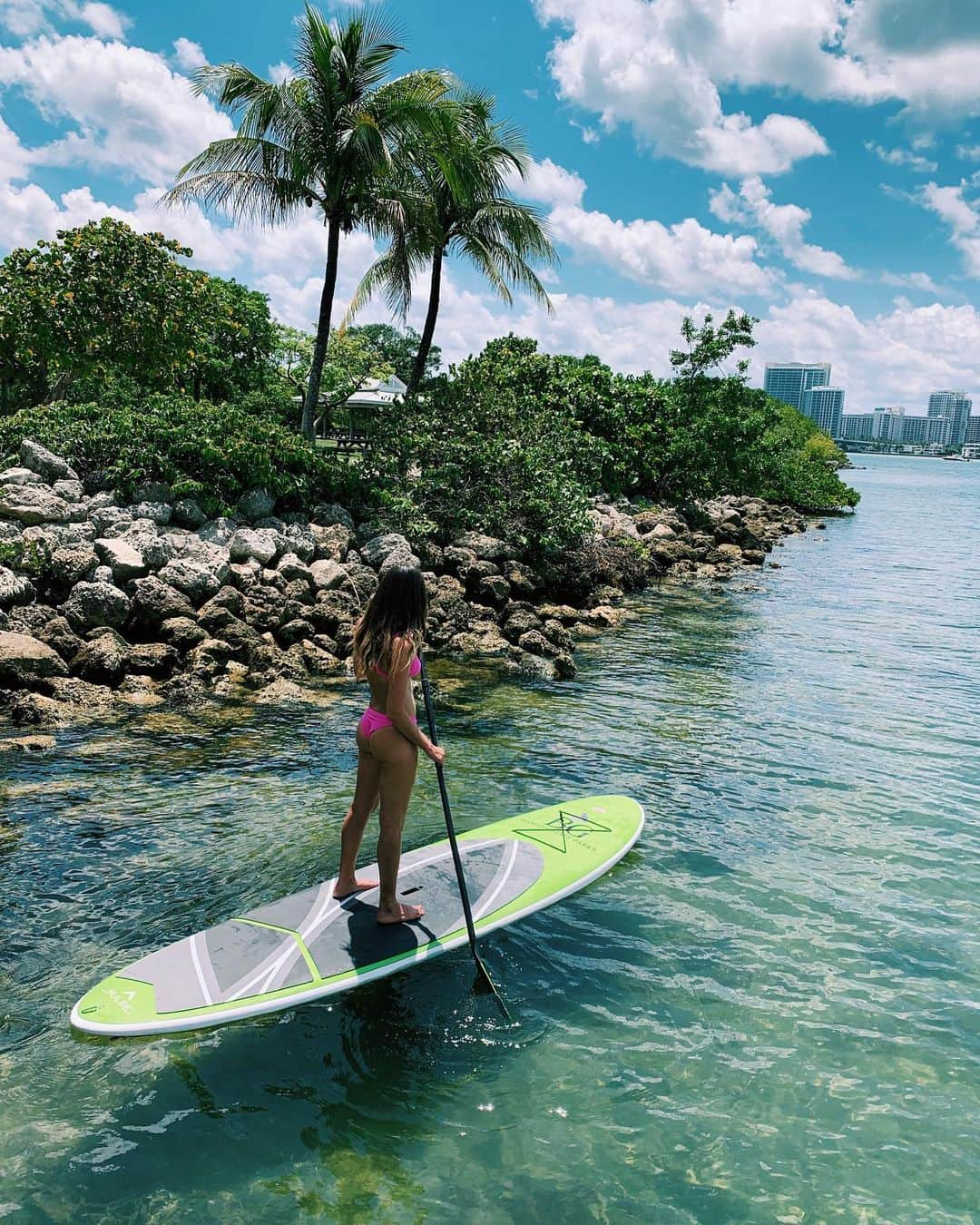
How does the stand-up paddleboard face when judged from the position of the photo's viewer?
facing away from the viewer and to the right of the viewer

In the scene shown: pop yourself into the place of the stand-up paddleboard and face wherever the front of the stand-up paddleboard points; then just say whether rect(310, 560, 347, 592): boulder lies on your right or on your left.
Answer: on your left

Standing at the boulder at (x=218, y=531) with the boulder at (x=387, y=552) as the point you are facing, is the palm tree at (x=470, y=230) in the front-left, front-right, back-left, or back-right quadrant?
front-left

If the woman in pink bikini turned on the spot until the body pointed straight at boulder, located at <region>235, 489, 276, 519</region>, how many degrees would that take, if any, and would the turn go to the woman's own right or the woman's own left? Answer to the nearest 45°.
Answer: approximately 45° to the woman's own left

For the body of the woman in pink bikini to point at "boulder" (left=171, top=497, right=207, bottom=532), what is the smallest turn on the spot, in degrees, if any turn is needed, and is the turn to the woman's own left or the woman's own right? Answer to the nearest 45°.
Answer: approximately 45° to the woman's own left

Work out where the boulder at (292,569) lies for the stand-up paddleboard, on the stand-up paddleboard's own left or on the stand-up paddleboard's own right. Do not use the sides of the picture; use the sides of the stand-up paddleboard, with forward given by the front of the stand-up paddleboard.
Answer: on the stand-up paddleboard's own left

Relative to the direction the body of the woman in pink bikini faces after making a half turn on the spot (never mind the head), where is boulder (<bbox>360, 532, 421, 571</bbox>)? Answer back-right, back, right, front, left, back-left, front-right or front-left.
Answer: back-right

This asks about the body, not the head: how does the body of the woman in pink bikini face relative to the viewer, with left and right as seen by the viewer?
facing away from the viewer and to the right of the viewer

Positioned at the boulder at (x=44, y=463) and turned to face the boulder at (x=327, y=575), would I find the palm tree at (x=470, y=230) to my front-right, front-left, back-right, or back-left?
front-left

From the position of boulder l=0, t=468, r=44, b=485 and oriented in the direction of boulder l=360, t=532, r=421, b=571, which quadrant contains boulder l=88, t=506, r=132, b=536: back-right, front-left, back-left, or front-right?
front-right

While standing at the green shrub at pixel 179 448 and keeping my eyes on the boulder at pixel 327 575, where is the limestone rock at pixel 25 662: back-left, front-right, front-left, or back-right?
front-right

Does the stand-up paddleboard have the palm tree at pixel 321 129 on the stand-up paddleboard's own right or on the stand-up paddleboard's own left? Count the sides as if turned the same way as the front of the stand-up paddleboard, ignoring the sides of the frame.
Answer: on the stand-up paddleboard's own left

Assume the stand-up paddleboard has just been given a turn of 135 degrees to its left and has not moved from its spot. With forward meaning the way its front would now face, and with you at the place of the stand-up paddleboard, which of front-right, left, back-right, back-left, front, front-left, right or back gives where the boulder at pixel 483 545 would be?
right

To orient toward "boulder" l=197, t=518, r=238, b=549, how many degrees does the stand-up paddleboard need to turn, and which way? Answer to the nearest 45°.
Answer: approximately 45° to its left

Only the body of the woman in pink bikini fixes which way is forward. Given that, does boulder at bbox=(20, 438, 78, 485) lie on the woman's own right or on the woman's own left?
on the woman's own left

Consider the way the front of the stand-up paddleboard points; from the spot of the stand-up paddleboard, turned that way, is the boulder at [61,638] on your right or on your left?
on your left

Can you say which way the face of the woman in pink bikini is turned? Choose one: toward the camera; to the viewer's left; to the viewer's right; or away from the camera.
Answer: away from the camera

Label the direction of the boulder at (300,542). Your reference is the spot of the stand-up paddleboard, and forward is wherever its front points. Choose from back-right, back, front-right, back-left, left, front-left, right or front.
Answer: front-left
